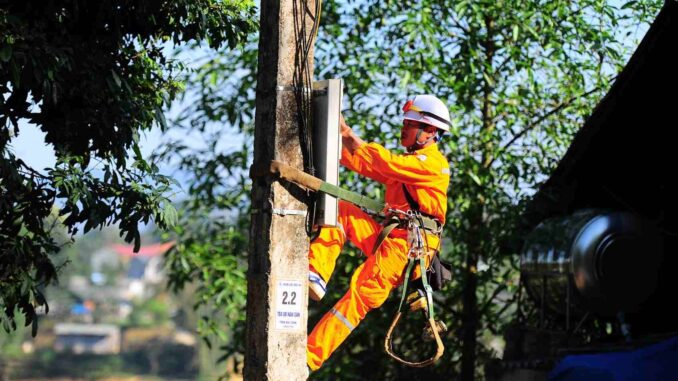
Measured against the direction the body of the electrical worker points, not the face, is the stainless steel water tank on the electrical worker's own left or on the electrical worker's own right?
on the electrical worker's own right

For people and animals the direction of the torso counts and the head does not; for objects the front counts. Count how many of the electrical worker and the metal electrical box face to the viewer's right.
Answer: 1

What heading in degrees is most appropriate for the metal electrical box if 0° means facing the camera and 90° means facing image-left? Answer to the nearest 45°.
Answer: approximately 270°

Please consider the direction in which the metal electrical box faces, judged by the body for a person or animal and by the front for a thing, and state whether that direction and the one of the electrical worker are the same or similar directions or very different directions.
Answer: very different directions

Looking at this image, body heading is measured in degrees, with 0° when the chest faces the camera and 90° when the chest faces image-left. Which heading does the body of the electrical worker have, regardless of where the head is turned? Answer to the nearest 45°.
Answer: approximately 90°

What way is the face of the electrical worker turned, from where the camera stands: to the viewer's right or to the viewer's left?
to the viewer's left

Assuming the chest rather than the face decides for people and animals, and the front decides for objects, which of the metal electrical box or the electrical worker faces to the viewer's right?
the metal electrical box
